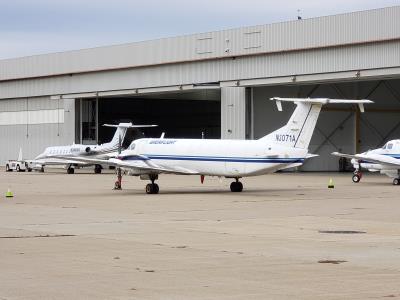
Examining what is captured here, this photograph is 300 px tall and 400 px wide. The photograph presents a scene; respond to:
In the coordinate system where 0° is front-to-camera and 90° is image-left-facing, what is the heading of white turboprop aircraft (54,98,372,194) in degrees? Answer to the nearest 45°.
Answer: approximately 135°
